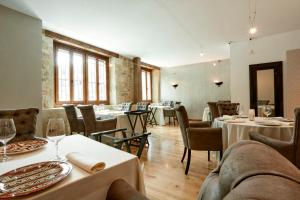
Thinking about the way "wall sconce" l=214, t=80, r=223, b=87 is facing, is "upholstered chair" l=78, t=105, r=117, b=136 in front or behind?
in front

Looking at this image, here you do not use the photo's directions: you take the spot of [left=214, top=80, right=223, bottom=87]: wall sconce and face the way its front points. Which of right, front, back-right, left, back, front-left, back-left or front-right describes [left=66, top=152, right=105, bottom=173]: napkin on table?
front

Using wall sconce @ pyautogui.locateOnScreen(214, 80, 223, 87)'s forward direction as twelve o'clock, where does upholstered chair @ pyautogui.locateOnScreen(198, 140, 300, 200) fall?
The upholstered chair is roughly at 12 o'clock from the wall sconce.

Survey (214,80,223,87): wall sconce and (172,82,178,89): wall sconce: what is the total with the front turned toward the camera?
2

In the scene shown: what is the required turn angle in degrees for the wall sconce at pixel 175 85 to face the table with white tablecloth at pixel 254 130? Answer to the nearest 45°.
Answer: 0° — it already faces it

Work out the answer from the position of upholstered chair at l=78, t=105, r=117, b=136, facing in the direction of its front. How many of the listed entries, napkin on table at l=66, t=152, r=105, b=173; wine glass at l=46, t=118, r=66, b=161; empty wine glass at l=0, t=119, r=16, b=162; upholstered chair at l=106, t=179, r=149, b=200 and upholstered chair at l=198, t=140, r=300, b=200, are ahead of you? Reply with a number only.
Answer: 0

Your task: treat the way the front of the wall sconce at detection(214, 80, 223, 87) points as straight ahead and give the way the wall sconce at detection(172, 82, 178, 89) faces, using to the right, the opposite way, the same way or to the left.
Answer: the same way

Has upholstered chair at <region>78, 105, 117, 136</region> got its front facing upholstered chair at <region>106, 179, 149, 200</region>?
no

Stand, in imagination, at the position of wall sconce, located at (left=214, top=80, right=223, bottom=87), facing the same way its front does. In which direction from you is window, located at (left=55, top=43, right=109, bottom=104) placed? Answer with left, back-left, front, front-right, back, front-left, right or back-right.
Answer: front-right

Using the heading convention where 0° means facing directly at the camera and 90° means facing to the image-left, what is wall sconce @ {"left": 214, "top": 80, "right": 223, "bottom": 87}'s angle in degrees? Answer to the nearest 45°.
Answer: approximately 0°

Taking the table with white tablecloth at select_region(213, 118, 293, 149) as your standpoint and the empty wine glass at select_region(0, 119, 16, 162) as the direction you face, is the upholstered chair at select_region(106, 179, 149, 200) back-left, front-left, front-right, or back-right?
front-left

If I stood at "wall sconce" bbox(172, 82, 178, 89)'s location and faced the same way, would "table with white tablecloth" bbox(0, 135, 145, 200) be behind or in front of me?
in front

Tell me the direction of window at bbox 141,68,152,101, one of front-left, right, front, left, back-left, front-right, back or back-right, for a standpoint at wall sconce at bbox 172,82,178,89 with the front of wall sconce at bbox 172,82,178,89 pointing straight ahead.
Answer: right

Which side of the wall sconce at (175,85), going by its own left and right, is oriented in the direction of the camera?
front

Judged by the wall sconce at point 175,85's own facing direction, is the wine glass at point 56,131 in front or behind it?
in front

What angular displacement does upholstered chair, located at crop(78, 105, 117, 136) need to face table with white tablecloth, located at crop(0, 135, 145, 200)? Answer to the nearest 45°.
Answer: approximately 135° to its right

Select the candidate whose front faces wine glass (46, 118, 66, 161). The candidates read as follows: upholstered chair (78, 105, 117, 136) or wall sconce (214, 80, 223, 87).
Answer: the wall sconce

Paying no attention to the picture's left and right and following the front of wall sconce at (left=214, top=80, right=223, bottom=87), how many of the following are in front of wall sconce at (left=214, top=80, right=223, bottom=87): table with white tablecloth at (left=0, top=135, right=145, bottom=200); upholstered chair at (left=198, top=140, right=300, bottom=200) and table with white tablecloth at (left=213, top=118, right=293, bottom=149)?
3
